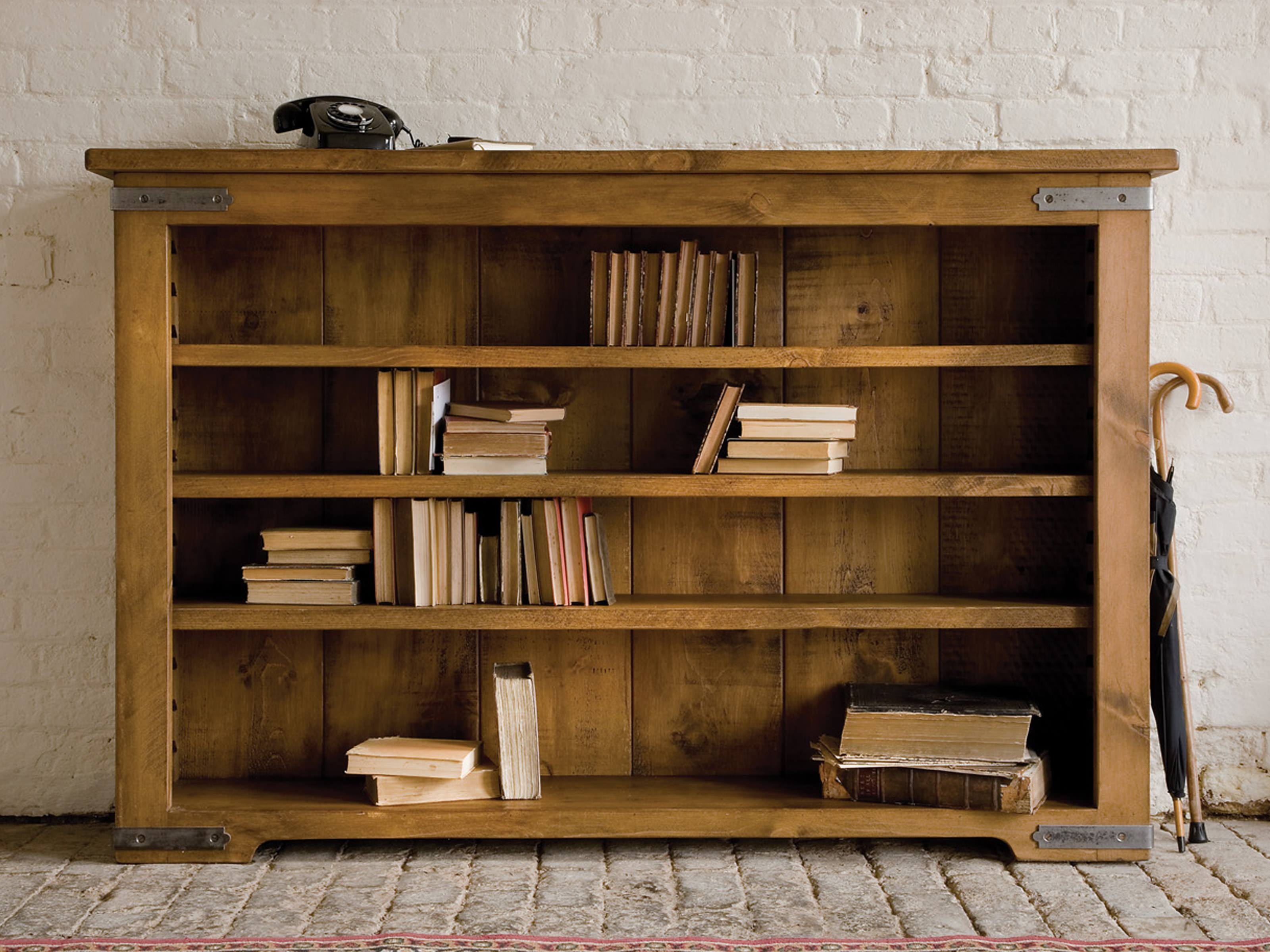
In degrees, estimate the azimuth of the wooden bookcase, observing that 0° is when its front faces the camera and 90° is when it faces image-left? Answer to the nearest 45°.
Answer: approximately 0°

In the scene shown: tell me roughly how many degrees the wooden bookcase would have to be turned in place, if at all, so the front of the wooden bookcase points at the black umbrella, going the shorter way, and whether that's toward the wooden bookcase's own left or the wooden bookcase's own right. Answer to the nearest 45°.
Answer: approximately 90° to the wooden bookcase's own left

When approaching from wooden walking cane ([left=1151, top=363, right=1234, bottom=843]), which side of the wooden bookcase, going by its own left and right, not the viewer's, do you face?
left
